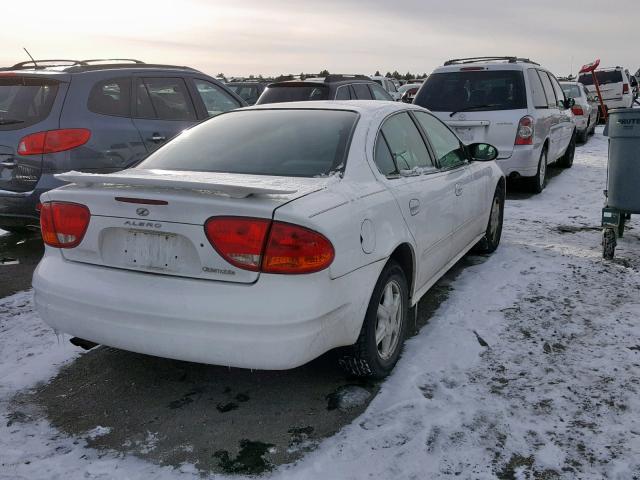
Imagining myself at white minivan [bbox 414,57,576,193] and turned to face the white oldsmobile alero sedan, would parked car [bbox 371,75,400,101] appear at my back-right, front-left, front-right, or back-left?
back-right

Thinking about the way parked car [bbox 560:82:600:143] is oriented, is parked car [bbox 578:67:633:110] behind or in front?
in front

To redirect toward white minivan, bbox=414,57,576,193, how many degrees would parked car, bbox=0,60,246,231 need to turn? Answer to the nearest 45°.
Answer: approximately 45° to its right

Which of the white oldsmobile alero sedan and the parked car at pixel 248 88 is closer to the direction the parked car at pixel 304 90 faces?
the parked car

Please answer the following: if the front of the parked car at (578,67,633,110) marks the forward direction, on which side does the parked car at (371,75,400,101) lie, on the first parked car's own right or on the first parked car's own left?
on the first parked car's own left

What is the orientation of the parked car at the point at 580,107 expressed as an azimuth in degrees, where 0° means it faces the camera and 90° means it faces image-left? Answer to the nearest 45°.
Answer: approximately 180°

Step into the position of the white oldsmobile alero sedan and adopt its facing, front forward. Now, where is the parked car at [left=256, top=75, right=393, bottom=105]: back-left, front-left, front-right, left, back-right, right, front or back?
front-left

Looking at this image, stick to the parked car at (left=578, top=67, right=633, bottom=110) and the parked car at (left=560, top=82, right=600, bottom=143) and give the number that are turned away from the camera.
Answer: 2

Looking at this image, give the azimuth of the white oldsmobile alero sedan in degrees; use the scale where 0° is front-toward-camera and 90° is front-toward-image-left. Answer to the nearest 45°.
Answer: approximately 225°

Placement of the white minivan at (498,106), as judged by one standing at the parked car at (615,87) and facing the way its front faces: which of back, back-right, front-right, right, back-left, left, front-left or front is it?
back

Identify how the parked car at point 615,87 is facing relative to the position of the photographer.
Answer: facing away from the viewer

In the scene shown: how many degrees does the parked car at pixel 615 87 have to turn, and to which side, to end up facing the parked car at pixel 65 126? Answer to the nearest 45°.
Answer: approximately 180°
